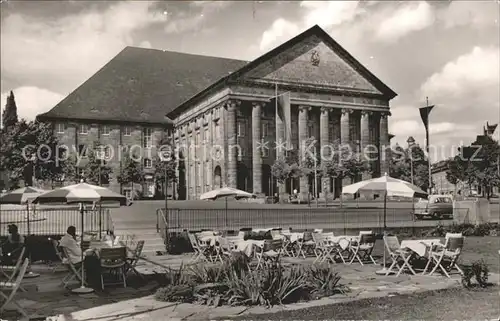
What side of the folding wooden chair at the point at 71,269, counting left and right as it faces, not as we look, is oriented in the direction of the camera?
right

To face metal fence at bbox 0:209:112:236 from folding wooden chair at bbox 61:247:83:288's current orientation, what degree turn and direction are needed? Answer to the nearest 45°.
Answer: approximately 90° to its left

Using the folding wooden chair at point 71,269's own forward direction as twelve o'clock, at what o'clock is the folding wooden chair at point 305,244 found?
the folding wooden chair at point 305,244 is roughly at 11 o'clock from the folding wooden chair at point 71,269.

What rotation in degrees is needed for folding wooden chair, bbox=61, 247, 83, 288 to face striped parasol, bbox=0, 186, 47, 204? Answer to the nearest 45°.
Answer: approximately 90° to its left

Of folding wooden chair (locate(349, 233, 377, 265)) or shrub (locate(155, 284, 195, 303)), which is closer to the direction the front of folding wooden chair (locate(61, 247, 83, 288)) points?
the folding wooden chair
